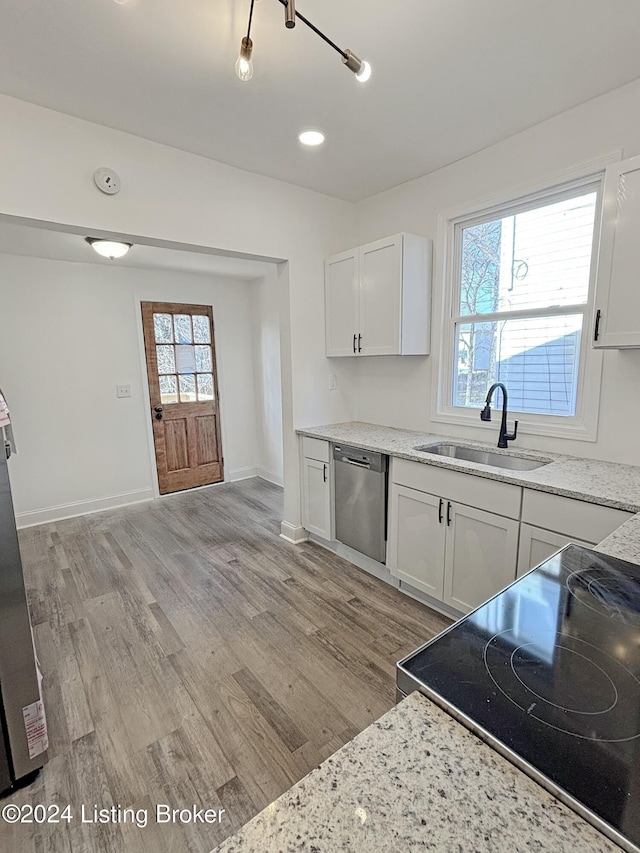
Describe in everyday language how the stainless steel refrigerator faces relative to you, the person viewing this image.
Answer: facing to the right of the viewer

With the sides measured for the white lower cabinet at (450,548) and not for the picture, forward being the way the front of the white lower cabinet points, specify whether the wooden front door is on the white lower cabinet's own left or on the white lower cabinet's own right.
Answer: on the white lower cabinet's own right

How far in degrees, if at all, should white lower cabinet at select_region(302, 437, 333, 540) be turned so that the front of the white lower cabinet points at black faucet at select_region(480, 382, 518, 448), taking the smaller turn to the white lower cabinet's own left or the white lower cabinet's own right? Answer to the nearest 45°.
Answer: approximately 90° to the white lower cabinet's own left

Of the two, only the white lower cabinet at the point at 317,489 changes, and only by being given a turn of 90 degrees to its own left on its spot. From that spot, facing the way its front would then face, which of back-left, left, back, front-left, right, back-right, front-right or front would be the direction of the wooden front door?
back

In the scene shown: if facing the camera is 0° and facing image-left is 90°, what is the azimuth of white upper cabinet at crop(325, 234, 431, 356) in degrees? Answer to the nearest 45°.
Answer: approximately 45°

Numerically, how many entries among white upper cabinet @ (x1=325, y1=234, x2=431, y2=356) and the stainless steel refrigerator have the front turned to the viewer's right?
1

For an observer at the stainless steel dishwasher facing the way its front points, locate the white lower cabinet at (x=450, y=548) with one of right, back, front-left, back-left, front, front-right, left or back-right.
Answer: left

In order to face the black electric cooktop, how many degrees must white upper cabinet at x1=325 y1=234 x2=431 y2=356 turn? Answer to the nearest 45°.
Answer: approximately 45° to its left

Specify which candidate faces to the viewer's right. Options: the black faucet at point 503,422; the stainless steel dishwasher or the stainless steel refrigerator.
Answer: the stainless steel refrigerator
